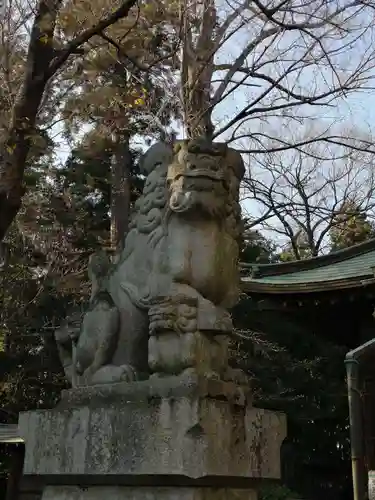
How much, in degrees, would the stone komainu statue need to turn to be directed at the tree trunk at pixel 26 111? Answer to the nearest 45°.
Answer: approximately 180°

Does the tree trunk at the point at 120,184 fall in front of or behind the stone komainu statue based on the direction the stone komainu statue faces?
behind

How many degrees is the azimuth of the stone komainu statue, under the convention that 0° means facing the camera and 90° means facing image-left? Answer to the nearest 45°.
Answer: approximately 315°

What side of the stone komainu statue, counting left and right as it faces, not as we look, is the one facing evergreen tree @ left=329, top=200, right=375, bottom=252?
left
